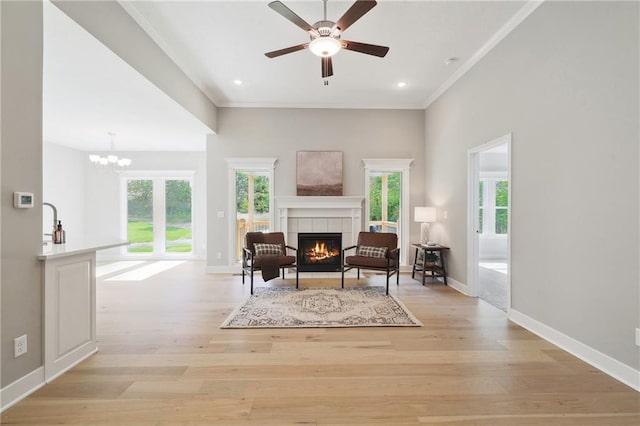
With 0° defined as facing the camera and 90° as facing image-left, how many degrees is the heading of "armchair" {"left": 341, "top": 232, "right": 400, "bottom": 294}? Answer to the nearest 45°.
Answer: approximately 45°

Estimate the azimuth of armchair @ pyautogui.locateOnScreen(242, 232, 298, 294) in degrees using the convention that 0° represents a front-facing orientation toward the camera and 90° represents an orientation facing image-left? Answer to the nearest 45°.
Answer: approximately 315°

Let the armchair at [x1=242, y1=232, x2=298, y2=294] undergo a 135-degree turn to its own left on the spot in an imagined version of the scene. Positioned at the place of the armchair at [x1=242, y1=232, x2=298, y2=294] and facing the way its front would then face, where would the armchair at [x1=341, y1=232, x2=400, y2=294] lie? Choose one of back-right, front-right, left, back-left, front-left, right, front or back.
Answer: right

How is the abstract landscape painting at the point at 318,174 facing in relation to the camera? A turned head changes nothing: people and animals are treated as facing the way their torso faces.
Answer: toward the camera

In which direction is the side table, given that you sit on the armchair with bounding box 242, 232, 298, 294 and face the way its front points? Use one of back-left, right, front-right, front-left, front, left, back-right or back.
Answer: front-left

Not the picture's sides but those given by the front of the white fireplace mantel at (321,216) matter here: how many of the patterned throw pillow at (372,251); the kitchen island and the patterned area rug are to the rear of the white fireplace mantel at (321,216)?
0

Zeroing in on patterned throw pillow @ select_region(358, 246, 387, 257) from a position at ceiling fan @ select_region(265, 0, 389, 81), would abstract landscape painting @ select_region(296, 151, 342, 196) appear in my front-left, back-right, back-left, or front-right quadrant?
front-left

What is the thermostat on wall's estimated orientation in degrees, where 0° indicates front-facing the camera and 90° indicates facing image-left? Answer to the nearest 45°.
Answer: approximately 315°

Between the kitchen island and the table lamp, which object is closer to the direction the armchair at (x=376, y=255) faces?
the kitchen island

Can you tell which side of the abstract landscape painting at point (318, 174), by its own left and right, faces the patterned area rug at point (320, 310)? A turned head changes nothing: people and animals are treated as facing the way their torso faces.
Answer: front

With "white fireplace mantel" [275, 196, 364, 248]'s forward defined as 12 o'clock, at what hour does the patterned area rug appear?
The patterned area rug is roughly at 12 o'clock from the white fireplace mantel.

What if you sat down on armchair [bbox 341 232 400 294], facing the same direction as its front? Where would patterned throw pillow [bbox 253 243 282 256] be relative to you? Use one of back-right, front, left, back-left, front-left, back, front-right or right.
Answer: front-right

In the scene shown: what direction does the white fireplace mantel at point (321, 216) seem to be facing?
toward the camera

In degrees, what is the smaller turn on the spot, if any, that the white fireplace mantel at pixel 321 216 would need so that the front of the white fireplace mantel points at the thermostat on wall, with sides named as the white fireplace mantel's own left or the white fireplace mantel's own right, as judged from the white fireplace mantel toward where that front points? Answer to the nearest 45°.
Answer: approximately 45° to the white fireplace mantel's own right

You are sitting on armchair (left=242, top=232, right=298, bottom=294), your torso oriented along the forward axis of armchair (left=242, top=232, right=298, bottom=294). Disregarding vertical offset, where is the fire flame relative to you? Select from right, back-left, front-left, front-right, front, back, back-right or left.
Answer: left

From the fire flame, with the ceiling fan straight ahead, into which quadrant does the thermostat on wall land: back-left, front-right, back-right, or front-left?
front-right

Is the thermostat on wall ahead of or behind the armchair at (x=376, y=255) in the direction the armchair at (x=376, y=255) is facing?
ahead

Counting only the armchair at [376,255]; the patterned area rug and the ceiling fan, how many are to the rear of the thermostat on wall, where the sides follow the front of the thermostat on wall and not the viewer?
0
